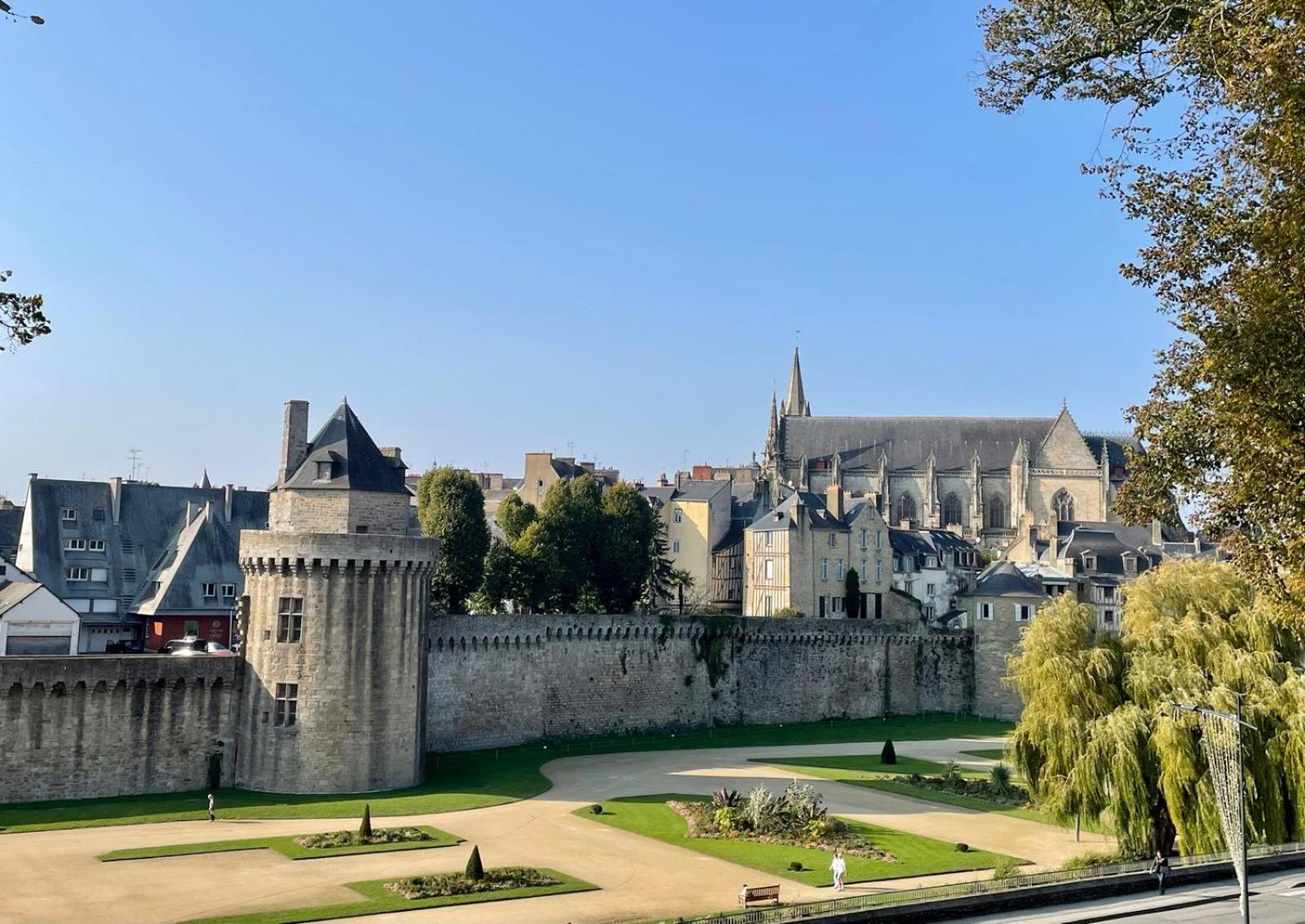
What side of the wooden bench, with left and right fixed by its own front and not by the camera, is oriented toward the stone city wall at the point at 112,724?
front

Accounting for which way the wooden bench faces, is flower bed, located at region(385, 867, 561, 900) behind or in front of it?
in front

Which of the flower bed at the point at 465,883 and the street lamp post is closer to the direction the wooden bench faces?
the flower bed

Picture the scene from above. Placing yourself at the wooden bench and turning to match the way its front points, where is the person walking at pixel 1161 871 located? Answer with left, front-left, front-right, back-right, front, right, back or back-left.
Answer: back-right

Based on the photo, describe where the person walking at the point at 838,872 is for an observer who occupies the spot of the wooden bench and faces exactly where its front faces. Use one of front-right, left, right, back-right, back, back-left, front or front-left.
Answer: right

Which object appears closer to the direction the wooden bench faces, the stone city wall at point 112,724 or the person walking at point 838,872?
the stone city wall

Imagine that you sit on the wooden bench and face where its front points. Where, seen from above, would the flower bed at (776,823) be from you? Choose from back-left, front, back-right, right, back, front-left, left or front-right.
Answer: front-right

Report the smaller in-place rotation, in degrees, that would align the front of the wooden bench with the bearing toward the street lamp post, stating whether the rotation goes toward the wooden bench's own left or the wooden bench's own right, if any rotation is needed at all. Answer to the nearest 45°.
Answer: approximately 135° to the wooden bench's own right

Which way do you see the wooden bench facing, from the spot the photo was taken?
facing away from the viewer and to the left of the viewer

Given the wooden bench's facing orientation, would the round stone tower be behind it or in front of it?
in front

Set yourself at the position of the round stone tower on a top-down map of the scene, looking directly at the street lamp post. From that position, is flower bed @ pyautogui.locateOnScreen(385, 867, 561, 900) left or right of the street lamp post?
right
